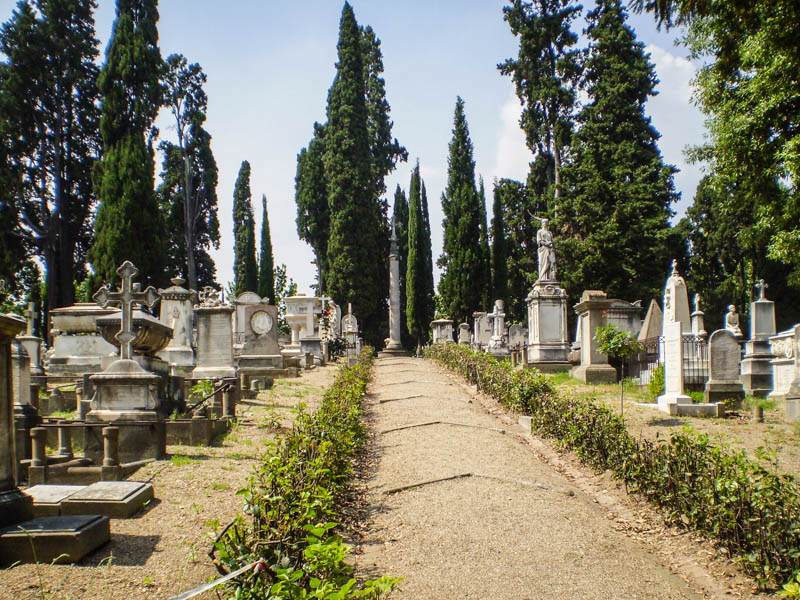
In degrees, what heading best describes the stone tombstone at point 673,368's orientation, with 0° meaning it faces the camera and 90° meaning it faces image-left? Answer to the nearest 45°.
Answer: approximately 45°

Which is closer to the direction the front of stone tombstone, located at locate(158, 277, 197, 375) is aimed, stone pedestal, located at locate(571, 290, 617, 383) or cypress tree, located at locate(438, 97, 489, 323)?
the stone pedestal

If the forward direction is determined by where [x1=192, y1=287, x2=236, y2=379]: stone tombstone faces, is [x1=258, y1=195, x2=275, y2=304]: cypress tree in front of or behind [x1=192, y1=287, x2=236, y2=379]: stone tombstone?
behind

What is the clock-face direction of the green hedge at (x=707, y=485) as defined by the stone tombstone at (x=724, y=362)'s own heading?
The green hedge is roughly at 12 o'clock from the stone tombstone.

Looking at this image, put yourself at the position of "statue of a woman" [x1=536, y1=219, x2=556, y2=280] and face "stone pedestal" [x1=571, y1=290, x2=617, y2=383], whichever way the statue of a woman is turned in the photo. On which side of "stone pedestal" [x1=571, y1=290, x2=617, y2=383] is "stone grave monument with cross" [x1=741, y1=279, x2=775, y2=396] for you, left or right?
left

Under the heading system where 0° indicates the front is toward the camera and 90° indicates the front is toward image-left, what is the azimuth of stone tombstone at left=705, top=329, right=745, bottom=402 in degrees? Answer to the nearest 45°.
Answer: approximately 0°

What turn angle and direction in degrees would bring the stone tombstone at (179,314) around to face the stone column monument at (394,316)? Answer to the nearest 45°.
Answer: approximately 135° to its left

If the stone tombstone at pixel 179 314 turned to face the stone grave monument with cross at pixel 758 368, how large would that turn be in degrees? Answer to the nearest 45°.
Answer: approximately 90° to its left
